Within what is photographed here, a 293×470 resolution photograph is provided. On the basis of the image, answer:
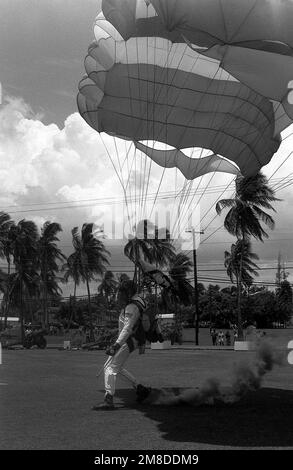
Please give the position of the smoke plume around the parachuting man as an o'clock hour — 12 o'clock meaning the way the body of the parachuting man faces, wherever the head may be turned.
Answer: The smoke plume is roughly at 5 o'clock from the parachuting man.

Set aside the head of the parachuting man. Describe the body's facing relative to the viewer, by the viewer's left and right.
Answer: facing to the left of the viewer
